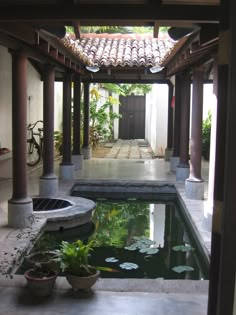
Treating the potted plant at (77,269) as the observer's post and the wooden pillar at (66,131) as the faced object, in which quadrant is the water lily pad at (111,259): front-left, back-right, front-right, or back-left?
front-right

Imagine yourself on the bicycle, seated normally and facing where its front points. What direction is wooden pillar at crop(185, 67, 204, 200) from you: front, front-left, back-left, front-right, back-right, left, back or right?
left

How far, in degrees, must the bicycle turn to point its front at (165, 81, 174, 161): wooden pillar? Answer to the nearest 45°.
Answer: approximately 135° to its left

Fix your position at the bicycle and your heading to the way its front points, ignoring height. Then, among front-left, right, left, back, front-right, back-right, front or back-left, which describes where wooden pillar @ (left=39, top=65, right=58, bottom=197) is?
front-left

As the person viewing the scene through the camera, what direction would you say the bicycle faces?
facing the viewer and to the left of the viewer

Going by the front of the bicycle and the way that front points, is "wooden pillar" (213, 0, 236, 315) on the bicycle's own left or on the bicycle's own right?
on the bicycle's own left

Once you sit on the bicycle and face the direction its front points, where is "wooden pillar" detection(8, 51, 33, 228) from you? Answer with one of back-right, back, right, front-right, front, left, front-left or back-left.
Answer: front-left

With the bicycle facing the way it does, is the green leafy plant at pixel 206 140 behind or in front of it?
behind
